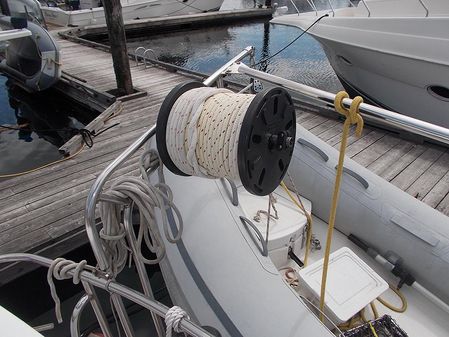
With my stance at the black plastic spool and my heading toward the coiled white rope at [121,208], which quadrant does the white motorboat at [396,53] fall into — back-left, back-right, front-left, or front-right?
back-right

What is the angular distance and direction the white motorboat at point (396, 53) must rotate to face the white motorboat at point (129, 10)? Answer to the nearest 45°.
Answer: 0° — it already faces it

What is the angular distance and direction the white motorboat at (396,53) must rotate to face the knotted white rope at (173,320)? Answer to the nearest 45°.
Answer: approximately 135° to its left

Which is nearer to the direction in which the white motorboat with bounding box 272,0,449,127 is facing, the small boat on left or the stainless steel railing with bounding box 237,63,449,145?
the small boat on left

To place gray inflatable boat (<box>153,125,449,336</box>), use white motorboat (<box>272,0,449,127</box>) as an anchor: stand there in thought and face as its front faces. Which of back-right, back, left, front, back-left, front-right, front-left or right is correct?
back-left

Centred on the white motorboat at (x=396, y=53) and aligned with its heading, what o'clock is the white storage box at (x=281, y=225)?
The white storage box is roughly at 8 o'clock from the white motorboat.

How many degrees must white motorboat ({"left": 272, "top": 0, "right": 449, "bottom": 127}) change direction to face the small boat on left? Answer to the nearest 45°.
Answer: approximately 45° to its left

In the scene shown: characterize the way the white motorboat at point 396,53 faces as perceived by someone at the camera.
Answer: facing away from the viewer and to the left of the viewer

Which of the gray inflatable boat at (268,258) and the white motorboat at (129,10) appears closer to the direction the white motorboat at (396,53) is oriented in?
the white motorboat

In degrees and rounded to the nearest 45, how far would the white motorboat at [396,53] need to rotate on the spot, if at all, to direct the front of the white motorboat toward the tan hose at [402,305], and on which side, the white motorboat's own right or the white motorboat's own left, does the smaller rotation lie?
approximately 135° to the white motorboat's own left

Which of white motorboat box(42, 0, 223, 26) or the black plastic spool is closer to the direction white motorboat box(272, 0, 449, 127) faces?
the white motorboat

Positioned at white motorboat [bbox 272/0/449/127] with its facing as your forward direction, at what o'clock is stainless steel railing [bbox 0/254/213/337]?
The stainless steel railing is roughly at 8 o'clock from the white motorboat.

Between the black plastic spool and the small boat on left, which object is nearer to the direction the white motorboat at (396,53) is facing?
the small boat on left

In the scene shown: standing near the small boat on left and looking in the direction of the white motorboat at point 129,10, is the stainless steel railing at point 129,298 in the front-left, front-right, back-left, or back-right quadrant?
back-right
